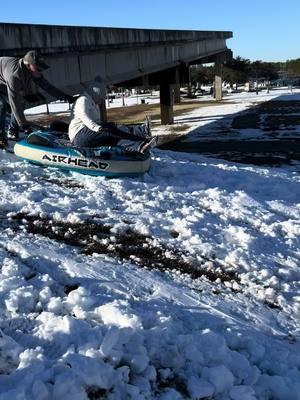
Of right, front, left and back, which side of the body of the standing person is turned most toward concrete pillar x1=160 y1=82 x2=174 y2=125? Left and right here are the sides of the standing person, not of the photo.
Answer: left

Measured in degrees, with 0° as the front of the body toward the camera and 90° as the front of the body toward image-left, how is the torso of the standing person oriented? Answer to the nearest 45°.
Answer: approximately 270°

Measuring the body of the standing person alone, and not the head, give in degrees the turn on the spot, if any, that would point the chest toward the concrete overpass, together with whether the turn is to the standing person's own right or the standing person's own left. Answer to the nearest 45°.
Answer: approximately 90° to the standing person's own left
